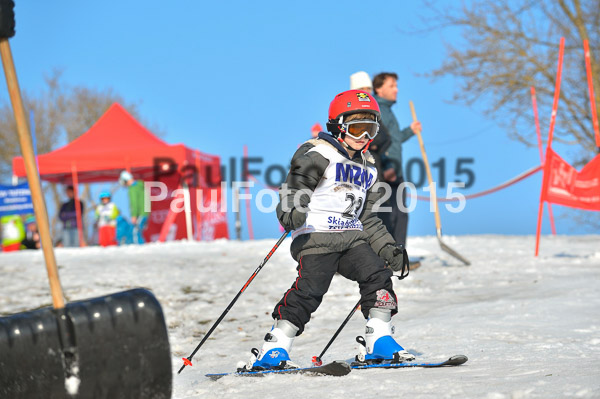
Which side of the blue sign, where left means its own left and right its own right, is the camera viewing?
front

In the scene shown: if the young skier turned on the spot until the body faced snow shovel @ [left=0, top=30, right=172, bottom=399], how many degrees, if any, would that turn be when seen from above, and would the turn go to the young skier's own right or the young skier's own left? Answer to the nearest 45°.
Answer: approximately 90° to the young skier's own right

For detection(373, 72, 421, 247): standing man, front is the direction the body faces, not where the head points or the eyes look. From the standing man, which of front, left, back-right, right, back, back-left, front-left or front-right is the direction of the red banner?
front-left

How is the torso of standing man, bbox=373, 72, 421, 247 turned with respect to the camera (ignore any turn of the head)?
to the viewer's right

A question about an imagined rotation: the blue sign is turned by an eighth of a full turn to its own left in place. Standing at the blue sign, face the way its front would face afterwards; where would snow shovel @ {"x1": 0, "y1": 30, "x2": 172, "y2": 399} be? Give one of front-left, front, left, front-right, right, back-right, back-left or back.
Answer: front-right

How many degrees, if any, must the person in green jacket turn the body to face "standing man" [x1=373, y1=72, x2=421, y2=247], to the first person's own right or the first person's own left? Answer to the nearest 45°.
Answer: approximately 90° to the first person's own left

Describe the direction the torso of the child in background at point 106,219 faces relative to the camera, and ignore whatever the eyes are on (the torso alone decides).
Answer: toward the camera

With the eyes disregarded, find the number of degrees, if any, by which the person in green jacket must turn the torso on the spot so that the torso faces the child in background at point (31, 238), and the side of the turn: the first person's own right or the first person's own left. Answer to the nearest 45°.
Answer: approximately 45° to the first person's own right

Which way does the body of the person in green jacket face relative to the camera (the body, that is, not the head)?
to the viewer's left

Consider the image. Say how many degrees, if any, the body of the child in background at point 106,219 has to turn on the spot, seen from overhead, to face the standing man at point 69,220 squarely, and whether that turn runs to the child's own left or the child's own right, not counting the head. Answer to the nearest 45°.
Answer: approximately 135° to the child's own right

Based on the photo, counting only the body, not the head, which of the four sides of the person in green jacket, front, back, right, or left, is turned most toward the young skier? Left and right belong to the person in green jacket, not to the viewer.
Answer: left

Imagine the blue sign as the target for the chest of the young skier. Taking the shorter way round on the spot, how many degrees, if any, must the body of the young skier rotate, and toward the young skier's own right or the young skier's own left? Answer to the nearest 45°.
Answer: approximately 180°
